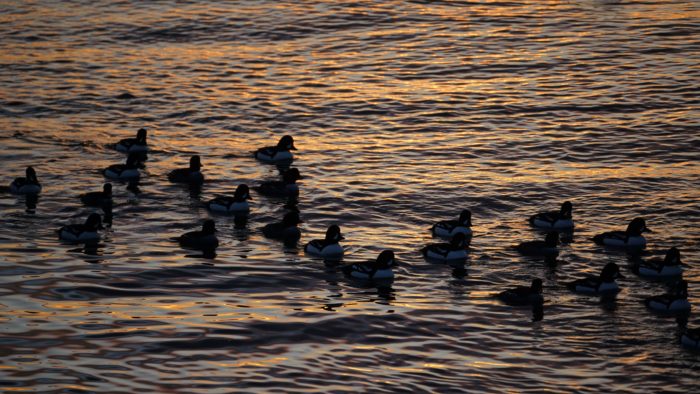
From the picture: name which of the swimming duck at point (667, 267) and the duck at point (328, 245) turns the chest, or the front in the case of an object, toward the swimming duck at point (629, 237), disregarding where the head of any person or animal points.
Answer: the duck

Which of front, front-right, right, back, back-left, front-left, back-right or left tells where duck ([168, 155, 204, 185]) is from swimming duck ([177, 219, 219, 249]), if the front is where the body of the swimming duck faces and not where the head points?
left

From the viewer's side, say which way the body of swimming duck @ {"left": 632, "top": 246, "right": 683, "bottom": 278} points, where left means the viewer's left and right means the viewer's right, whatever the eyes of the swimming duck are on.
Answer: facing to the right of the viewer

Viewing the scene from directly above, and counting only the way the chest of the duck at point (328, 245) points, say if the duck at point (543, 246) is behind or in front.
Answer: in front

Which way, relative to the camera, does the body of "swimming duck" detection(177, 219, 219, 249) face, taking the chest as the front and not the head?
to the viewer's right

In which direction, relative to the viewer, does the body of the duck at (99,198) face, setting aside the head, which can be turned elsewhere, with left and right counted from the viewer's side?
facing to the right of the viewer

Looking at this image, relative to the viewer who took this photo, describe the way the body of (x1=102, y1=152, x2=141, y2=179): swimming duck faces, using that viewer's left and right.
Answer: facing to the right of the viewer

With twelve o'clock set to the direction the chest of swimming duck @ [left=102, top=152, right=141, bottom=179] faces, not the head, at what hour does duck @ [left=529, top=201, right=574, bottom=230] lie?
The duck is roughly at 1 o'clock from the swimming duck.

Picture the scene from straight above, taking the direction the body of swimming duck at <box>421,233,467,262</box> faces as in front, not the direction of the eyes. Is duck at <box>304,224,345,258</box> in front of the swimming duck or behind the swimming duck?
behind

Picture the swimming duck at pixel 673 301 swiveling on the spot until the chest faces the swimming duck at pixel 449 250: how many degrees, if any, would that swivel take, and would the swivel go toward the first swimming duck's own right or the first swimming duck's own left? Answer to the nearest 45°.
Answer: approximately 180°

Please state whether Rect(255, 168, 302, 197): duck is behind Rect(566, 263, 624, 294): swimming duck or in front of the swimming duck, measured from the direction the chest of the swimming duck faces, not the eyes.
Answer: behind

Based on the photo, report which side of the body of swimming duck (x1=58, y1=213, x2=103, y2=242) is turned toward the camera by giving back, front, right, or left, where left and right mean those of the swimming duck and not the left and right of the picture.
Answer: right

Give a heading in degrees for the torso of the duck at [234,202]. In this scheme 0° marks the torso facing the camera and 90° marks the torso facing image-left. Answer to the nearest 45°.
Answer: approximately 270°

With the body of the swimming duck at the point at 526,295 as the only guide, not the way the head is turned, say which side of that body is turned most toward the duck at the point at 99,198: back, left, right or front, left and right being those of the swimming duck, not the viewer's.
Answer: back

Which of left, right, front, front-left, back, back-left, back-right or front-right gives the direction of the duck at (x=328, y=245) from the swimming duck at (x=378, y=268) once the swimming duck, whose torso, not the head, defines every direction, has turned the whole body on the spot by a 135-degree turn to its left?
front
